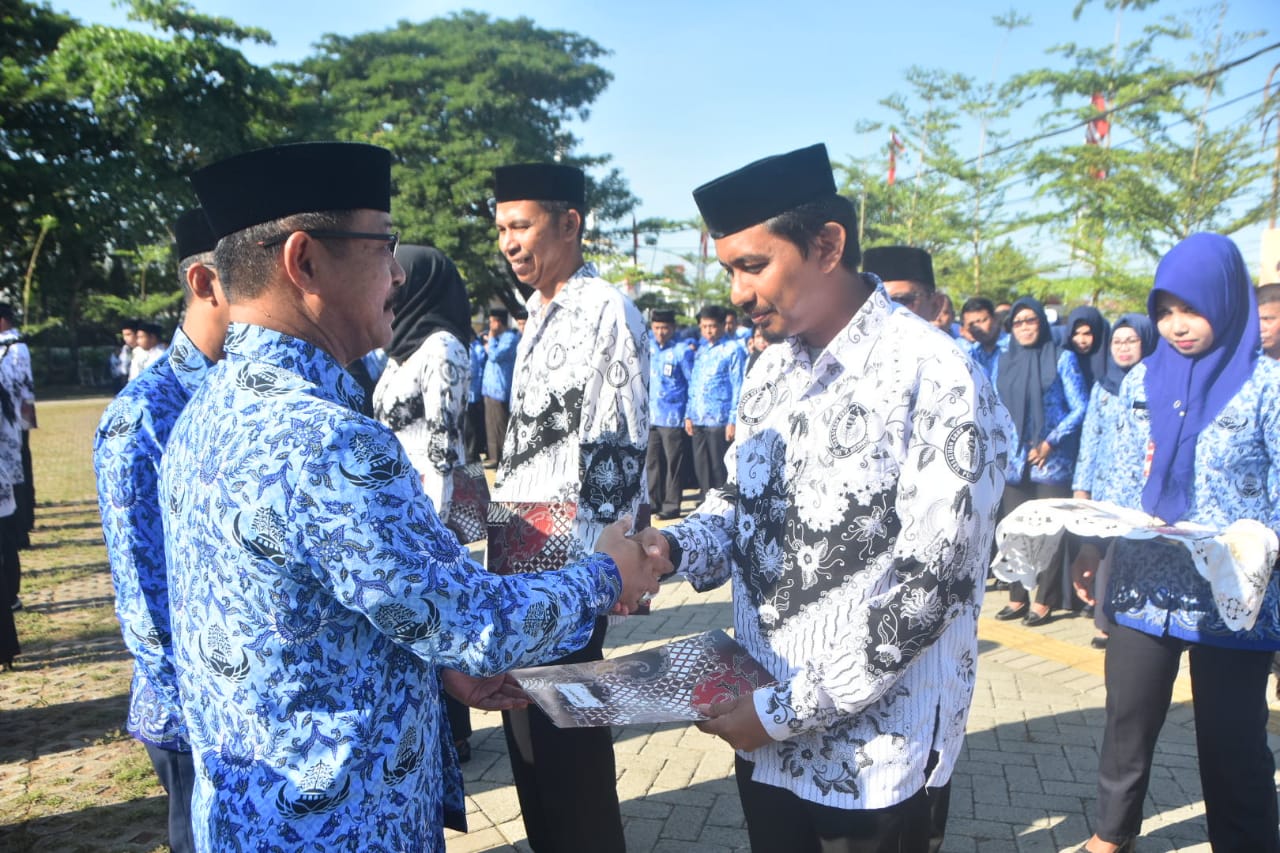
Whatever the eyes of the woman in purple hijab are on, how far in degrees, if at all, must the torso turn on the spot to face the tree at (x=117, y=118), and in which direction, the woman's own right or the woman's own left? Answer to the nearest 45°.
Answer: approximately 90° to the woman's own right

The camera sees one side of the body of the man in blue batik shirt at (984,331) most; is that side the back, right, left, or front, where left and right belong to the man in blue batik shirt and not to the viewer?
front

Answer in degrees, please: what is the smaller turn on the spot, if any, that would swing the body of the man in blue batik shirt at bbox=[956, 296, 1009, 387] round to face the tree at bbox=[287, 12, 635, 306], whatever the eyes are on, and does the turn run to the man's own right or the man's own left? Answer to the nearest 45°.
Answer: approximately 135° to the man's own right

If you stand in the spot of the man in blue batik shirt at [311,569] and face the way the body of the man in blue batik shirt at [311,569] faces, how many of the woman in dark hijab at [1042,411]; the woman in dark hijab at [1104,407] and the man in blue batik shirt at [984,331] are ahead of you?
3

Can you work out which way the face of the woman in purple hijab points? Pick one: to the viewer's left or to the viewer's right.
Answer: to the viewer's left

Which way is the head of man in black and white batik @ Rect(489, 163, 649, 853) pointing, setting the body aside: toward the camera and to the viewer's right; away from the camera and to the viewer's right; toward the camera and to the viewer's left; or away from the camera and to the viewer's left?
toward the camera and to the viewer's left

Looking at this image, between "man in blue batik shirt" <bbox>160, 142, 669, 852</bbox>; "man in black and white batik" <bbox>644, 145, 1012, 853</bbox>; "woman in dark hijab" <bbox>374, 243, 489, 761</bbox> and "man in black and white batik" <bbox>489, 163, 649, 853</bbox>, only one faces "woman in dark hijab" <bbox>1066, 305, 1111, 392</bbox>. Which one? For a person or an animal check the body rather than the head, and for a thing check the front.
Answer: the man in blue batik shirt

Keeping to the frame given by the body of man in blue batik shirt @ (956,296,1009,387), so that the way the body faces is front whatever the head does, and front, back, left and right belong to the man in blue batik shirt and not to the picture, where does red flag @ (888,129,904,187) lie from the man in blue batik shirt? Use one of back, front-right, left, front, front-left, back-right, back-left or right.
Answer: back
